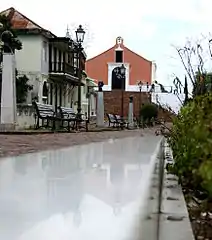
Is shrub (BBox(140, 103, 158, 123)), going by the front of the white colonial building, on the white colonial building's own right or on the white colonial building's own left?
on the white colonial building's own left

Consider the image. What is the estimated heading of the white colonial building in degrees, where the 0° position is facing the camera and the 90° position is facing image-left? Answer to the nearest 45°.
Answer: approximately 315°

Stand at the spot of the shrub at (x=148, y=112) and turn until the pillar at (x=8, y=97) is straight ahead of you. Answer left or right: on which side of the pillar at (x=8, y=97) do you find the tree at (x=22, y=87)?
right

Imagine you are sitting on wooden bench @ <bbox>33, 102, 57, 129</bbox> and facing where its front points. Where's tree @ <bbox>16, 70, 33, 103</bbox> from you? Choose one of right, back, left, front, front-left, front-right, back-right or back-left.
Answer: back-left
